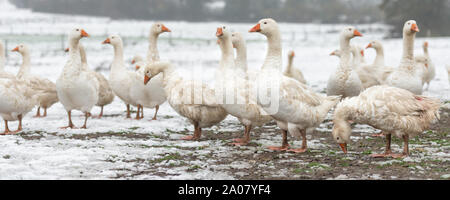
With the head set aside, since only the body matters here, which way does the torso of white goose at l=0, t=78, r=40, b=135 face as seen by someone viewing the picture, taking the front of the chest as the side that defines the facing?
to the viewer's left

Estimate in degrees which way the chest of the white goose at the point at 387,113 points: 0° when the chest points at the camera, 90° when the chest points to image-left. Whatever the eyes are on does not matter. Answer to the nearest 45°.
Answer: approximately 90°

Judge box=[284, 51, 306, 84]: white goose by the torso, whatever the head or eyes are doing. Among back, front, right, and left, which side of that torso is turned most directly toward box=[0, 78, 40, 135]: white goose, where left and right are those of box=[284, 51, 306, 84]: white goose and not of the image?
front

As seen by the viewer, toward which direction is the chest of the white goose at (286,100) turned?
to the viewer's left

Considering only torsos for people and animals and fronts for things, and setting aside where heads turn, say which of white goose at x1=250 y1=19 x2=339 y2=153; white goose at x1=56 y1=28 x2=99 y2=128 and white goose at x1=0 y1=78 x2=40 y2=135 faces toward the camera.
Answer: white goose at x1=56 y1=28 x2=99 y2=128

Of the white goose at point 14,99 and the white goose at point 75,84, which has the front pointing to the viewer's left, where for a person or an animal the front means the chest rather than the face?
the white goose at point 14,99

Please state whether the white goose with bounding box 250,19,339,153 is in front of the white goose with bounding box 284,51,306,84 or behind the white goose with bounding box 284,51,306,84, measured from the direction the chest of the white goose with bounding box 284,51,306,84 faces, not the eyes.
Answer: in front

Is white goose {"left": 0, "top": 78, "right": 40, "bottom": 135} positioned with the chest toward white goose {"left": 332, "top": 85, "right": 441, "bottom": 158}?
no

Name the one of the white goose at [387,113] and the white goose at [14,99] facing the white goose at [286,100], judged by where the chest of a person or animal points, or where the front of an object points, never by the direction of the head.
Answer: the white goose at [387,113]

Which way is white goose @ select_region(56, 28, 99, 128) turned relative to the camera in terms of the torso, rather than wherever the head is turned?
toward the camera

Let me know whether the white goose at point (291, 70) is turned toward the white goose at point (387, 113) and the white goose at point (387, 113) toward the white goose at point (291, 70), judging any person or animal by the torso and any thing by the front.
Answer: no

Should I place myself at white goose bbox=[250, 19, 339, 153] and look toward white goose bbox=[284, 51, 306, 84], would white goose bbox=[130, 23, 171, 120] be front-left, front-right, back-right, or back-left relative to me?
front-left
